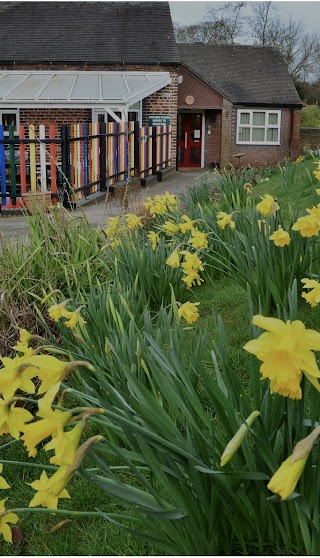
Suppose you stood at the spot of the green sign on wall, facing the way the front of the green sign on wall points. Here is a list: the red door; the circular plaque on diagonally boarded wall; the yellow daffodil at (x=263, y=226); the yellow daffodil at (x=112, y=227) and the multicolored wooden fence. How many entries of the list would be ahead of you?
3

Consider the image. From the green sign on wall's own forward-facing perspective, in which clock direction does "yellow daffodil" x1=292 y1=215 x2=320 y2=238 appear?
The yellow daffodil is roughly at 12 o'clock from the green sign on wall.

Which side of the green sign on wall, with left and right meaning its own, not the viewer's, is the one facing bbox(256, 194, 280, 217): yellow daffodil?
front

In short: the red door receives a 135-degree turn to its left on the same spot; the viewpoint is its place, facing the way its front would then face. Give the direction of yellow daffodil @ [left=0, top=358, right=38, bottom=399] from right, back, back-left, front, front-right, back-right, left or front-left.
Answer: back-right

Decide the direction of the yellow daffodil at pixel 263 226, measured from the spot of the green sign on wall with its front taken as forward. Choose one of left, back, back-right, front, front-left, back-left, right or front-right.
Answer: front

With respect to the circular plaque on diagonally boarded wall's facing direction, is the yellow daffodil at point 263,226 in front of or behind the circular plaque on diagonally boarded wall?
in front

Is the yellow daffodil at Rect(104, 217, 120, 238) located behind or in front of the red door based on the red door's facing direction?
in front

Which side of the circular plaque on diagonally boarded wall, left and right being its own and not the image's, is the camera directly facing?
front

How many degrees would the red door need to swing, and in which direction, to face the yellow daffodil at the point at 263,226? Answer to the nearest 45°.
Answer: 0° — it already faces it

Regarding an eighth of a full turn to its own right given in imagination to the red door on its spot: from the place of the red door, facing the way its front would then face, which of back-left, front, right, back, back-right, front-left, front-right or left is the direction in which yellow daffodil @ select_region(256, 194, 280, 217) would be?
front-left

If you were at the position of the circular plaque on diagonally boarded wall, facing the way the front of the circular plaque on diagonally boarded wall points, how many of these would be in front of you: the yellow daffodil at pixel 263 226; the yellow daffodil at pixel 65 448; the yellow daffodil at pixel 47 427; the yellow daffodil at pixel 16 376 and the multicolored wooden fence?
5

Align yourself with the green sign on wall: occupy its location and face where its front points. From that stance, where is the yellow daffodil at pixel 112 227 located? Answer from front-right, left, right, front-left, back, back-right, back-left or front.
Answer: front

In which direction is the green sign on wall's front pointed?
toward the camera

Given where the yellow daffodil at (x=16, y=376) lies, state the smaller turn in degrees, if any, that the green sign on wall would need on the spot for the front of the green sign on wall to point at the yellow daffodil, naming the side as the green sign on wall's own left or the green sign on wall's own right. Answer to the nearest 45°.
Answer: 0° — it already faces it

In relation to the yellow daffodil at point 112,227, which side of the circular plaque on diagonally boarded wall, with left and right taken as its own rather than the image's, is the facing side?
front

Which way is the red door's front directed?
toward the camera

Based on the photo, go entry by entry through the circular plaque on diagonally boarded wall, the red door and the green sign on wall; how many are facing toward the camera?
3
